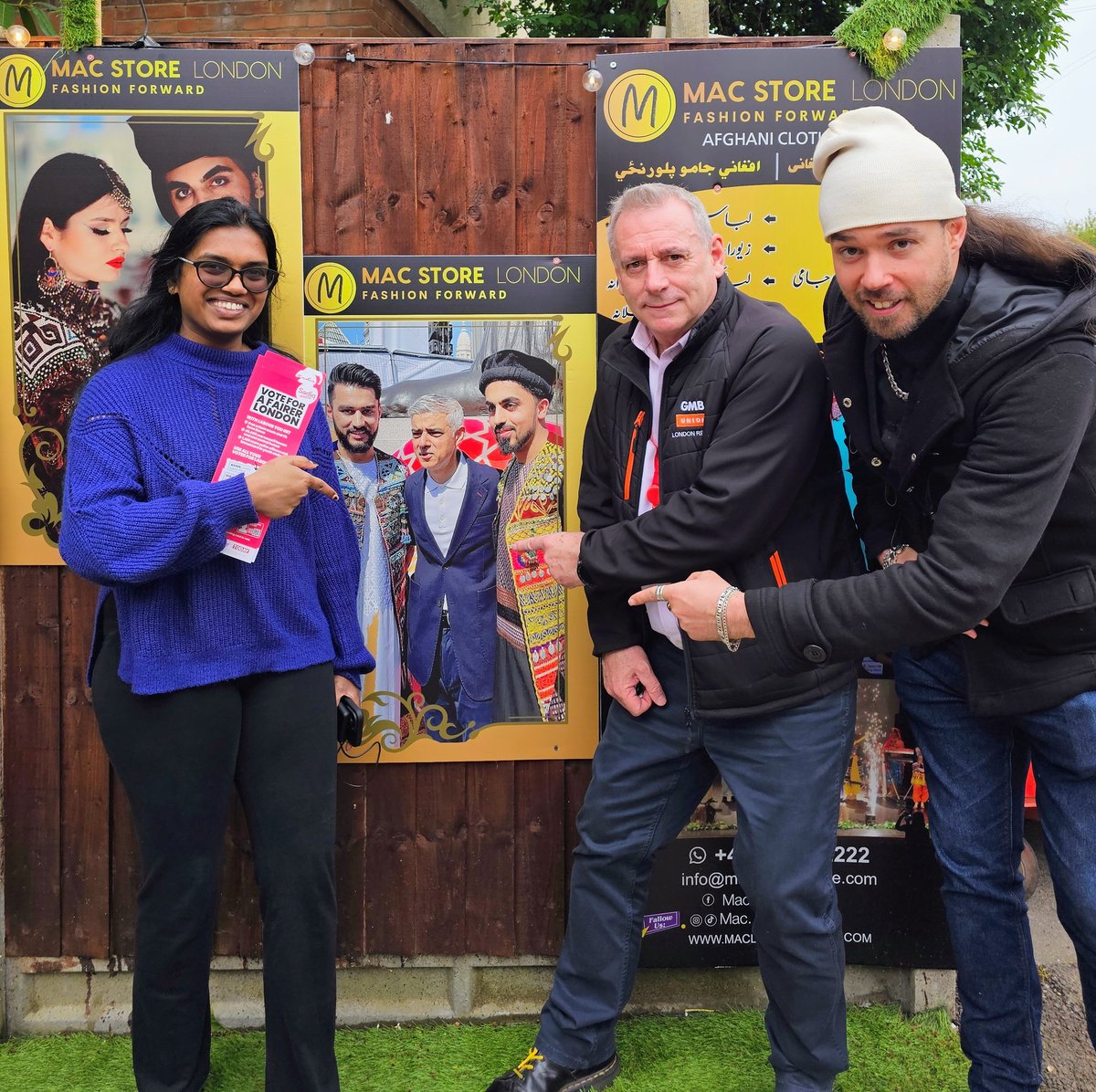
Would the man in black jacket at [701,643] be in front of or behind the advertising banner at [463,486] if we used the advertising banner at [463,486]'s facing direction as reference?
in front

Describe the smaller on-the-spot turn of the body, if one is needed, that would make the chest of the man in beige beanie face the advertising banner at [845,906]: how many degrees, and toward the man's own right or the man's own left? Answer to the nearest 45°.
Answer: approximately 135° to the man's own right

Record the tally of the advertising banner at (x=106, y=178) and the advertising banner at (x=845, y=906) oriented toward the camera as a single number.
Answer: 2

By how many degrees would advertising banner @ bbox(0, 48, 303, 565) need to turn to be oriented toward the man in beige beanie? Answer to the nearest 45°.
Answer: approximately 45° to its left

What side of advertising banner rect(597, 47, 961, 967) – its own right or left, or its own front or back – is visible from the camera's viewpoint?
front

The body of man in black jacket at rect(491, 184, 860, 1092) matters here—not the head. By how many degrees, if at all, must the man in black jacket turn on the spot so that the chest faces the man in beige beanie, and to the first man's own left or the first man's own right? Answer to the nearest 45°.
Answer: approximately 90° to the first man's own left

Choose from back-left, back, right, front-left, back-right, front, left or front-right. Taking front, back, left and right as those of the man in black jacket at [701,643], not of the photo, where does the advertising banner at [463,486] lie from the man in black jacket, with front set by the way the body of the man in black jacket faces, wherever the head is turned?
right

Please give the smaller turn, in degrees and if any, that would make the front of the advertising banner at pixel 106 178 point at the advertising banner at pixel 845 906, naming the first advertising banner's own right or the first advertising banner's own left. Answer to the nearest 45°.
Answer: approximately 90° to the first advertising banner's own left

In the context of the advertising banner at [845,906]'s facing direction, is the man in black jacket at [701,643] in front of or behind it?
in front

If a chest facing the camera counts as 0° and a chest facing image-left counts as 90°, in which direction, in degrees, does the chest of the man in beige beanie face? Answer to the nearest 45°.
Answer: approximately 45°

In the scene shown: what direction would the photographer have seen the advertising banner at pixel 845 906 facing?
facing the viewer

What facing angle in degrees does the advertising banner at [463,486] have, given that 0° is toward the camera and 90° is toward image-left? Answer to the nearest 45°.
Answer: approximately 0°

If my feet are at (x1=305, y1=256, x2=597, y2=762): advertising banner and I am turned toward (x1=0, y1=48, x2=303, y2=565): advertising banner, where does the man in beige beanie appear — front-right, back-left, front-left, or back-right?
back-left
